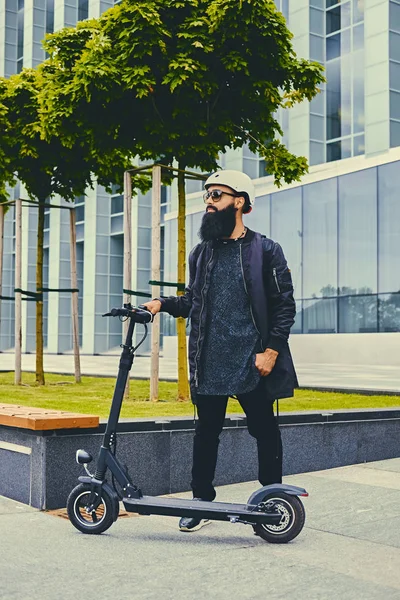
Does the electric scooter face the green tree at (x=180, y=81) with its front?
no

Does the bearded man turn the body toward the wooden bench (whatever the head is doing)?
no

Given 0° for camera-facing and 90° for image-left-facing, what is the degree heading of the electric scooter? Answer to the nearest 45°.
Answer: approximately 90°

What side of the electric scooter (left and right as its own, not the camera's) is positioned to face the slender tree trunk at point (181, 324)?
right

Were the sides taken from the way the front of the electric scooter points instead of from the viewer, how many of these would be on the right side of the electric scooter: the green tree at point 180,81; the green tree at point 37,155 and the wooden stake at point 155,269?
3

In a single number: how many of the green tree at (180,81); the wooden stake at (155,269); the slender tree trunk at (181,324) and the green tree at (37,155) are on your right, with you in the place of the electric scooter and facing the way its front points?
4

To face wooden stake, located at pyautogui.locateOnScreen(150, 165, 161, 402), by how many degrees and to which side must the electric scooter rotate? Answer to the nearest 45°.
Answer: approximately 90° to its right

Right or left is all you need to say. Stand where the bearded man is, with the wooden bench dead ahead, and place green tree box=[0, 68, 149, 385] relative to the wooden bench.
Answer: right

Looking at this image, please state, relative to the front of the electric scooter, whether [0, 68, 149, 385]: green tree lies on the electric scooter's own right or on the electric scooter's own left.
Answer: on the electric scooter's own right

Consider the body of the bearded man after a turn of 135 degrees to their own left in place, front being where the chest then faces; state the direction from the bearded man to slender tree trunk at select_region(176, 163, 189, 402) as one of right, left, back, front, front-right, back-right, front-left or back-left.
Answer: left

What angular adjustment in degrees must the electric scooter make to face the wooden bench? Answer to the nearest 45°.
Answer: approximately 45° to its right

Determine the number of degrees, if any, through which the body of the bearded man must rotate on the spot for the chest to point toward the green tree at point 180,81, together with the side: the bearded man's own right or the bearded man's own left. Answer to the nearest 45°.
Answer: approximately 135° to the bearded man's own right

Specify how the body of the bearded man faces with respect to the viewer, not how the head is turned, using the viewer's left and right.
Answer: facing the viewer and to the left of the viewer
